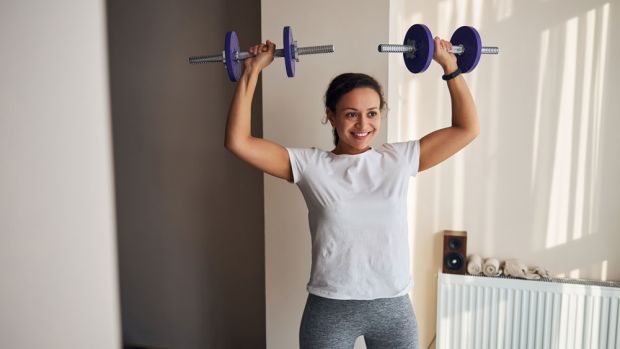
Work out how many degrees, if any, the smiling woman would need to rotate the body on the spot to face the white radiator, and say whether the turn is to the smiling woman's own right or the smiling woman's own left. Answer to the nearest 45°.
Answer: approximately 135° to the smiling woman's own left

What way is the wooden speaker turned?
toward the camera

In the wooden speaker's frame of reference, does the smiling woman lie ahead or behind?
ahead

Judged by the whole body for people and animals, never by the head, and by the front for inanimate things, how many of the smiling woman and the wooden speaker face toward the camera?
2

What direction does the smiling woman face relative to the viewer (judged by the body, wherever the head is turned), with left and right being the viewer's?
facing the viewer

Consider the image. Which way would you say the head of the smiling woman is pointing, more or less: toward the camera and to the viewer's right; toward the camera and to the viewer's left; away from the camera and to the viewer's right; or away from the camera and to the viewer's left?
toward the camera and to the viewer's right
